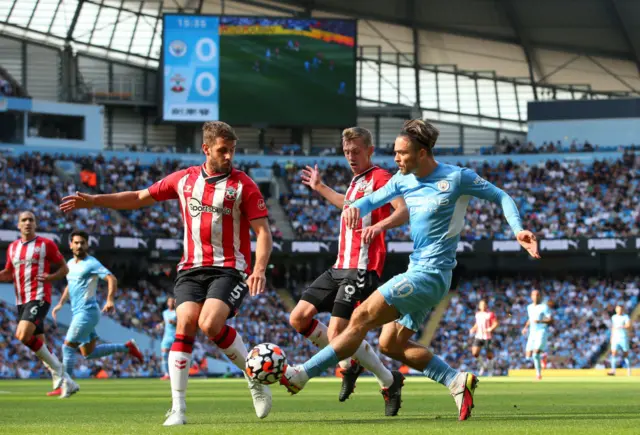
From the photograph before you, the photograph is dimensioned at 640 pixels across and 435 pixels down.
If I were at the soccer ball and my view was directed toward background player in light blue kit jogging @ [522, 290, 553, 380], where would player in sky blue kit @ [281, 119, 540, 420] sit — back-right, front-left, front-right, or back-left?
front-right

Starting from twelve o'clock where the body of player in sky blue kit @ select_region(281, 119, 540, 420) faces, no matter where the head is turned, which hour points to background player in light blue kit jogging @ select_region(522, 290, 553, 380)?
The background player in light blue kit jogging is roughly at 5 o'clock from the player in sky blue kit.

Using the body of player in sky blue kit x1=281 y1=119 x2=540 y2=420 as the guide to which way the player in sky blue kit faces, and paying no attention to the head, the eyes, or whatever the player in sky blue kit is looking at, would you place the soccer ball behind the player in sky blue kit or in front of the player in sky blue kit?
in front

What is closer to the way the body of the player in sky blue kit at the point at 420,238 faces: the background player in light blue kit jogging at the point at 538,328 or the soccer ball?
the soccer ball

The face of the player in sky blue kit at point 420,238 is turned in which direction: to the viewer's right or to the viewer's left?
to the viewer's left

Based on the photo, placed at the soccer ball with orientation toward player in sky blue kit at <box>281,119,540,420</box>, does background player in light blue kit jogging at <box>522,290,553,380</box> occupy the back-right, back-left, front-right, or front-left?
front-left

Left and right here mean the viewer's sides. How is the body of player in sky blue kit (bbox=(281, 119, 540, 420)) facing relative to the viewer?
facing the viewer and to the left of the viewer
